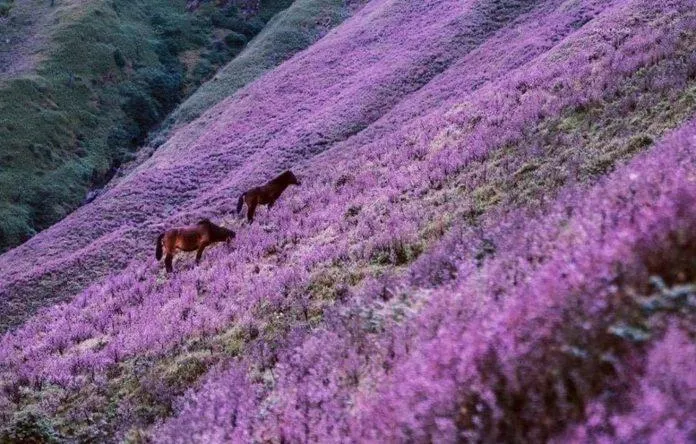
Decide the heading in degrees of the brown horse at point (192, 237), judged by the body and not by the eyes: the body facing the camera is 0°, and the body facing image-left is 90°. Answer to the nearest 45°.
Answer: approximately 270°

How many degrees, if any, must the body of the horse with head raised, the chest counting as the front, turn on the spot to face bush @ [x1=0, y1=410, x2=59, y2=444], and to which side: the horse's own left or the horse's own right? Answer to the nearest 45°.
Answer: approximately 90° to the horse's own right

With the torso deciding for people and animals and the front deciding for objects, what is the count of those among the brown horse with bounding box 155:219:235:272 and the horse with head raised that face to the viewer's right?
2

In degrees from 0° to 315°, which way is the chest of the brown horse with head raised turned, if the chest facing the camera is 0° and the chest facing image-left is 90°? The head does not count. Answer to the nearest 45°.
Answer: approximately 270°

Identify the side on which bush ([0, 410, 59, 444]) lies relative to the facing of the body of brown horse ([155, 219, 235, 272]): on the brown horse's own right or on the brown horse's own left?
on the brown horse's own right

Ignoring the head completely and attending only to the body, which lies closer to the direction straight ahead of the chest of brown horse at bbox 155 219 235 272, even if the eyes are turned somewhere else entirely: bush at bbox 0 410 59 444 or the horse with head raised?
the horse with head raised
